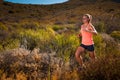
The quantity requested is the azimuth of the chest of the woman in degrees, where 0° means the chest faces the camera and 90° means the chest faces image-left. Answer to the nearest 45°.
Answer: approximately 45°
